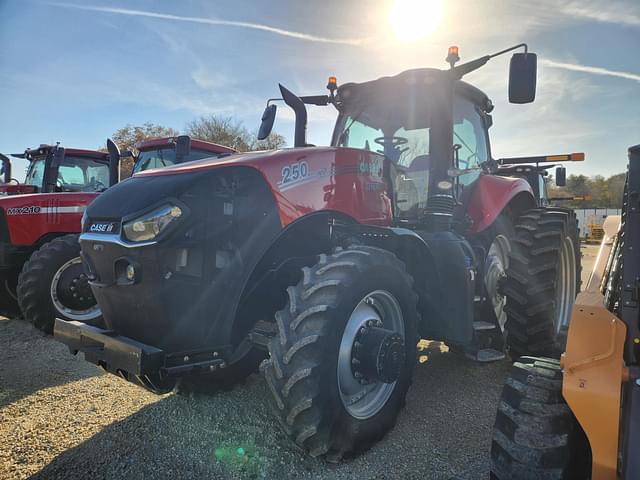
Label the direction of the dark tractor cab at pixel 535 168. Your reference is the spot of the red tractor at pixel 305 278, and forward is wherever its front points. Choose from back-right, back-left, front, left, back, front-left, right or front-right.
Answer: back

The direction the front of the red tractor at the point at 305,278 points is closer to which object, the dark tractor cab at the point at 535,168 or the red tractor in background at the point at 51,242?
the red tractor in background

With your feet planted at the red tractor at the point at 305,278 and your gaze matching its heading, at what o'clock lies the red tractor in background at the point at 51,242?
The red tractor in background is roughly at 3 o'clock from the red tractor.

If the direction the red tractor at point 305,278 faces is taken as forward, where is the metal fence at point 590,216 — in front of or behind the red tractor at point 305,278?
behind
